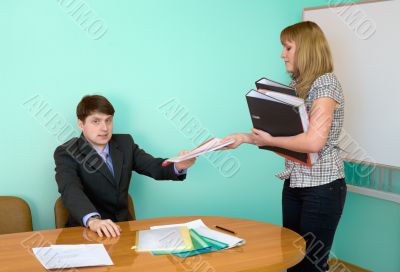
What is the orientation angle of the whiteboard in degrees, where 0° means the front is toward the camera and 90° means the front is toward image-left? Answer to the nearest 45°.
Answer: approximately 45°

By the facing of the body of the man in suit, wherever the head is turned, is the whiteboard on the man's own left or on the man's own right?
on the man's own left

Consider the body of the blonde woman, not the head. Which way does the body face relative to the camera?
to the viewer's left

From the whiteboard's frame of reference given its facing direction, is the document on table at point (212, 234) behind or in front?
in front

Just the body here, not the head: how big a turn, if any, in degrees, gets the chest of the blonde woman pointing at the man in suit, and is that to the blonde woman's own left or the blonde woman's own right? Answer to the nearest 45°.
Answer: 0° — they already face them

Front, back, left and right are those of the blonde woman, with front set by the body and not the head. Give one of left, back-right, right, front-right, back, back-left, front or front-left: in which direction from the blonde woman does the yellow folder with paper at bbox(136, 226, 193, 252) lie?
front-left

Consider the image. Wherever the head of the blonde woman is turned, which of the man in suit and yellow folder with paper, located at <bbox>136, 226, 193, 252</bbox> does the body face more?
the man in suit

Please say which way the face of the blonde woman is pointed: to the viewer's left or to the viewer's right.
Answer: to the viewer's left

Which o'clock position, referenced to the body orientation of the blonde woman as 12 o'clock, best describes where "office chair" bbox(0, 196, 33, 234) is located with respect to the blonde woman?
The office chair is roughly at 12 o'clock from the blonde woman.

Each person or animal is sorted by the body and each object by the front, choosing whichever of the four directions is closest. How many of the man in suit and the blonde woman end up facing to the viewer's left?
1

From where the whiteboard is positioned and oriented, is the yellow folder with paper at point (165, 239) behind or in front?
in front
